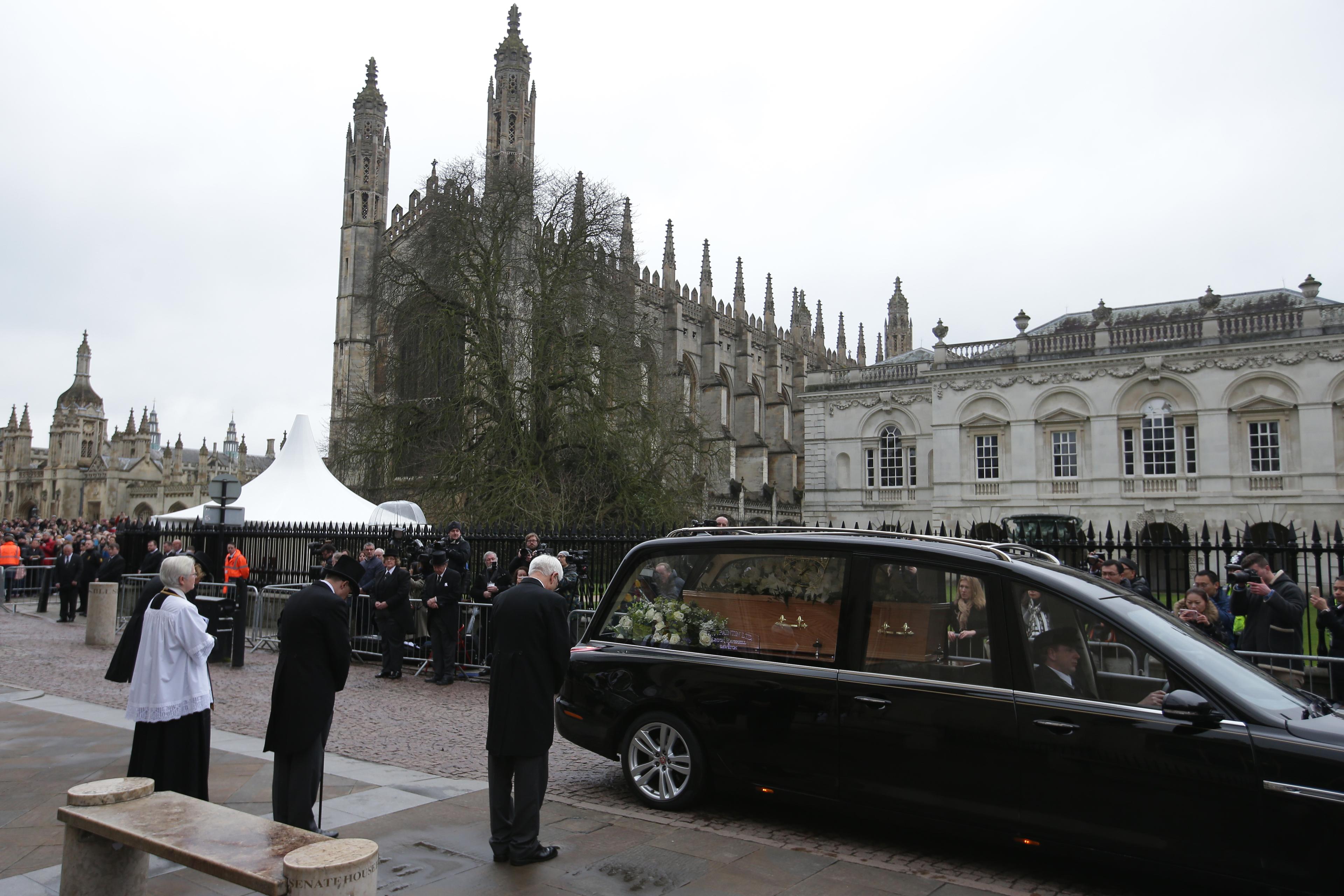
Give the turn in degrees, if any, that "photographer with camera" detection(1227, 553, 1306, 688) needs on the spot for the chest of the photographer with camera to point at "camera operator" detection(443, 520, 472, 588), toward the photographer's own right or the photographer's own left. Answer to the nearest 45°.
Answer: approximately 45° to the photographer's own right

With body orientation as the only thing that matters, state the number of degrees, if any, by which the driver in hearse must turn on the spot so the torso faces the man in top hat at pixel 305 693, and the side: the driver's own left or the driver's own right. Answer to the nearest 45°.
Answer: approximately 180°

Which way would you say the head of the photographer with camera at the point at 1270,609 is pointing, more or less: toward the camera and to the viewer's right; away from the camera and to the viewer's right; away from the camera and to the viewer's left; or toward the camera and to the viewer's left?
toward the camera and to the viewer's left

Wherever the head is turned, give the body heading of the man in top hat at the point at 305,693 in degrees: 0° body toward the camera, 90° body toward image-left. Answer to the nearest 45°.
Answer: approximately 225°

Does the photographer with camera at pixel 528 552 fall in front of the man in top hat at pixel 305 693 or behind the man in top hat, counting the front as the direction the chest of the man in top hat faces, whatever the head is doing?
in front

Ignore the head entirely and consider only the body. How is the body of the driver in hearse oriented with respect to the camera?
to the viewer's right

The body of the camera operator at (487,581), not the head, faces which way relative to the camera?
toward the camera

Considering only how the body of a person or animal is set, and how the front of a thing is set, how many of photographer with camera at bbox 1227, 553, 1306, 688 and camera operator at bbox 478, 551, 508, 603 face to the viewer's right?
0

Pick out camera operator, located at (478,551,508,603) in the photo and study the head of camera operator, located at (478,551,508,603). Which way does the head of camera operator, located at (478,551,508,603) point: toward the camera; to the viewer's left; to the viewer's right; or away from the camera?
toward the camera

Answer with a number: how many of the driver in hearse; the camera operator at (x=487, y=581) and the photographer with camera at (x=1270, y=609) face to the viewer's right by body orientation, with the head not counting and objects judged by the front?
1

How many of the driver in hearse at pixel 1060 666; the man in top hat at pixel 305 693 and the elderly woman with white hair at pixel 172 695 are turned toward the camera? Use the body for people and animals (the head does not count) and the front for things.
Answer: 0

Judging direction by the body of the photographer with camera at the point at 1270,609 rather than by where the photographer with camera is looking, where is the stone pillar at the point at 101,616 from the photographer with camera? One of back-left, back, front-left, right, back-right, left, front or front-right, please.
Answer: front-right
